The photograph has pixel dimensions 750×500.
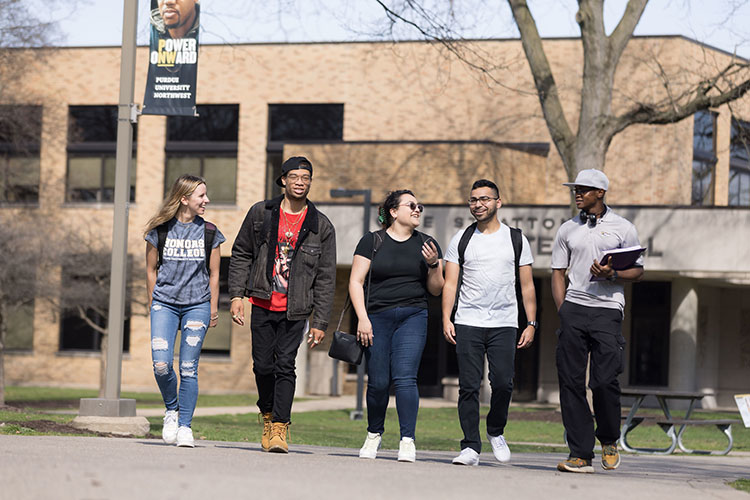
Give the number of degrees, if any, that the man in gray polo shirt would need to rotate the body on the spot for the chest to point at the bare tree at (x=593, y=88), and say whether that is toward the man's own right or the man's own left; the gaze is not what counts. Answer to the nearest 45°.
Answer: approximately 180°

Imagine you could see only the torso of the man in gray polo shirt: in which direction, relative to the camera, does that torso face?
toward the camera

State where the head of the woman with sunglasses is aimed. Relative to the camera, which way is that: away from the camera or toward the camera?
toward the camera

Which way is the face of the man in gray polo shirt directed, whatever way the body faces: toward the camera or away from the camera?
toward the camera

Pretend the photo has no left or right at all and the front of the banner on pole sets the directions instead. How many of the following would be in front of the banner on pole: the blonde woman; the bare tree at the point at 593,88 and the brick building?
1

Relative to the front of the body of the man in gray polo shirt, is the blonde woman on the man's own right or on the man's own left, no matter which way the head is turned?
on the man's own right

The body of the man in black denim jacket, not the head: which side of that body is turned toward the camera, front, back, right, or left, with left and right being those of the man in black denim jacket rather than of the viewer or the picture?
front

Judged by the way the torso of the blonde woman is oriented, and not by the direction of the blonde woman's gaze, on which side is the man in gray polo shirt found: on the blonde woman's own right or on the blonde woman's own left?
on the blonde woman's own left

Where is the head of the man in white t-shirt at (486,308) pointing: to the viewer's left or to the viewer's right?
to the viewer's left

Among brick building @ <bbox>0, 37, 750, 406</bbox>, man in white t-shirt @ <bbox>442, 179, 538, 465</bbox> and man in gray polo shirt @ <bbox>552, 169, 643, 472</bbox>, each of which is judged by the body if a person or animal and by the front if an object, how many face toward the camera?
3

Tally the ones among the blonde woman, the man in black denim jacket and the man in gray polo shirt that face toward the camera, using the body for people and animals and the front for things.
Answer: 3

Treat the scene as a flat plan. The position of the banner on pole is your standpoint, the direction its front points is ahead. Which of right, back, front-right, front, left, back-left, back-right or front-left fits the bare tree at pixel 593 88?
back-left

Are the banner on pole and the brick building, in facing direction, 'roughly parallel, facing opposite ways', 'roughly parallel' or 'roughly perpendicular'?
roughly parallel

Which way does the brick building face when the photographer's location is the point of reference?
facing the viewer

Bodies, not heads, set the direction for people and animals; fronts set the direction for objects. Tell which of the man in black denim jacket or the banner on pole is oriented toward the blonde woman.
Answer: the banner on pole

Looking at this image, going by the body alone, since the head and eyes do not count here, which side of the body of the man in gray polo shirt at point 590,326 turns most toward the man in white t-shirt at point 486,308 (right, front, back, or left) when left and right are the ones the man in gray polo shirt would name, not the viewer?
right

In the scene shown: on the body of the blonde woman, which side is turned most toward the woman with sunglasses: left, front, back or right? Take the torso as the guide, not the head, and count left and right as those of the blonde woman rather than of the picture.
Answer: left
